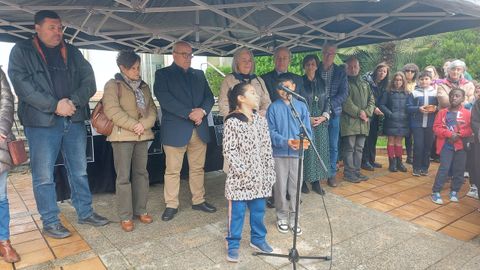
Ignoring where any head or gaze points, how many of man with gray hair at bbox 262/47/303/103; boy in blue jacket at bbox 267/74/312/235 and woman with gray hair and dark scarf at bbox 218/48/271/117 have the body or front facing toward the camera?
3

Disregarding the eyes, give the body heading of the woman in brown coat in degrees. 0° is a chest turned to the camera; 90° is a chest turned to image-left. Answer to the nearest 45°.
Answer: approximately 315°

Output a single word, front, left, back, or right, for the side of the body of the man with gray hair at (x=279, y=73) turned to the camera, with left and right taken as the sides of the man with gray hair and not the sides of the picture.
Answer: front

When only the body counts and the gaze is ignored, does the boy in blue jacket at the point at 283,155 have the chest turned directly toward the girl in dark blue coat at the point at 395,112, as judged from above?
no

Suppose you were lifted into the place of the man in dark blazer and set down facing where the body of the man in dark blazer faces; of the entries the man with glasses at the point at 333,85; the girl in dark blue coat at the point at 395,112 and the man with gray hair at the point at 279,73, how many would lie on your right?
0

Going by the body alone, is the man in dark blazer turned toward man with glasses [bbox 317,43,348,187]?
no

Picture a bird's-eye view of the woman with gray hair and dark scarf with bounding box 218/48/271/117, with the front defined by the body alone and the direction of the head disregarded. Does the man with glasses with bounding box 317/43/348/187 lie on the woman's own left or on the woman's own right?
on the woman's own left

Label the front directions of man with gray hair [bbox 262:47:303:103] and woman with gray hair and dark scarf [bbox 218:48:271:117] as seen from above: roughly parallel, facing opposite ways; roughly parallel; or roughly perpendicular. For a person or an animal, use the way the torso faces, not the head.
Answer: roughly parallel

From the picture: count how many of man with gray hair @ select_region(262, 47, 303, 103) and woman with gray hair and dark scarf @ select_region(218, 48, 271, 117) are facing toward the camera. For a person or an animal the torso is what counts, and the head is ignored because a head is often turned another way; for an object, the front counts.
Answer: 2

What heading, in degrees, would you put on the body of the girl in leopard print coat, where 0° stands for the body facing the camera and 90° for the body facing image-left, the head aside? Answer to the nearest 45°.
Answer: approximately 315°

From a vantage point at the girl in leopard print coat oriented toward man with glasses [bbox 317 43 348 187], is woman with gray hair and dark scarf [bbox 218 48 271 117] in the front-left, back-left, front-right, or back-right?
front-left

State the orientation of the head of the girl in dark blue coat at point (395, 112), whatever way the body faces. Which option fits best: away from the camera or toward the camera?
toward the camera

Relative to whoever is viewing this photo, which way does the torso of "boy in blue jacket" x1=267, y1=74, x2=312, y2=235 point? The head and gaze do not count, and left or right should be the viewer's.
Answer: facing the viewer
